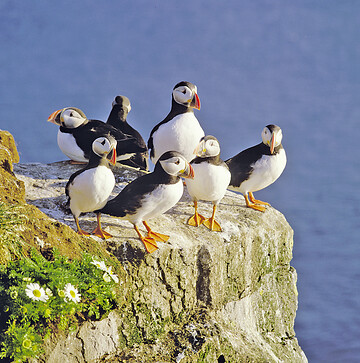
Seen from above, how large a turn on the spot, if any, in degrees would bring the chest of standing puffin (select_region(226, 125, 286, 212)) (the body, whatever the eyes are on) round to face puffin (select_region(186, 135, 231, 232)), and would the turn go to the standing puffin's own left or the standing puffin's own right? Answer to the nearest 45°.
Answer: approximately 90° to the standing puffin's own right

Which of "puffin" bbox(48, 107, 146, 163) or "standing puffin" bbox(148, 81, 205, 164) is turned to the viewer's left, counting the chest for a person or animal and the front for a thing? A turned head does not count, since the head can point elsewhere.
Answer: the puffin

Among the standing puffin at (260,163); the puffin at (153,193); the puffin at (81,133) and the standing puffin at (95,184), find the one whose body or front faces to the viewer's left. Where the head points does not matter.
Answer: the puffin at (81,133)

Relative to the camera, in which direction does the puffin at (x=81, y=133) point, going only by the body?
to the viewer's left

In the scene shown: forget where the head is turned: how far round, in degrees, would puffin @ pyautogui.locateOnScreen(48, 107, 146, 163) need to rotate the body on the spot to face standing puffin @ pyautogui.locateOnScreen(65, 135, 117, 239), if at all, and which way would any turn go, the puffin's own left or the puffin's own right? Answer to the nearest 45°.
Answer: approximately 90° to the puffin's own left

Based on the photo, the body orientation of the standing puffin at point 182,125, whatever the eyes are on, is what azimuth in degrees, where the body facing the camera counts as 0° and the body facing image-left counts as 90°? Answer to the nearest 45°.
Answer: approximately 315°
